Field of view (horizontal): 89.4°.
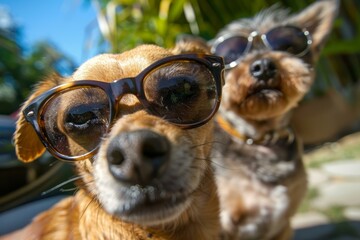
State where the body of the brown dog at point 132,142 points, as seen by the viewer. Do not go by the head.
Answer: toward the camera

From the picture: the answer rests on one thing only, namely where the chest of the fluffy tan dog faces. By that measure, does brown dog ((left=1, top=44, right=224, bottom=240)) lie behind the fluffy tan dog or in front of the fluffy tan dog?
in front
